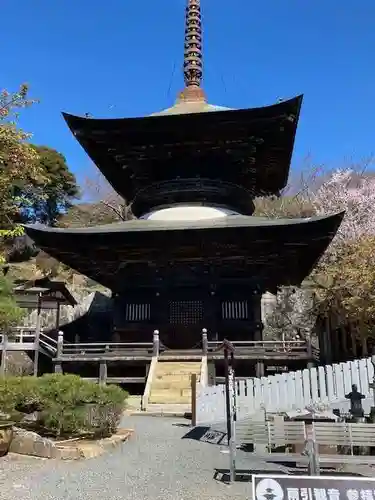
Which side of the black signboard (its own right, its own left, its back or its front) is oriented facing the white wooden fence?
back

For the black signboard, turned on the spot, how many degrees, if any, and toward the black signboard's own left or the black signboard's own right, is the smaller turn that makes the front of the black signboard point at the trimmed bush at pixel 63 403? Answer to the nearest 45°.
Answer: approximately 135° to the black signboard's own right

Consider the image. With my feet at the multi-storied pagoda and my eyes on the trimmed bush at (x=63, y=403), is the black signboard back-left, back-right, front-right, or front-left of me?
front-left

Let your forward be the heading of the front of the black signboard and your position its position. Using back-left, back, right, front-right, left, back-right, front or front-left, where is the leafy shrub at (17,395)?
back-right

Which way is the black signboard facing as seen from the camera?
toward the camera

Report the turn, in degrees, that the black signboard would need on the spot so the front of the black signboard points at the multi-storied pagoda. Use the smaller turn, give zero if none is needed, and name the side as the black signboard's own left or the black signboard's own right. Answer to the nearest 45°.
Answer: approximately 180°

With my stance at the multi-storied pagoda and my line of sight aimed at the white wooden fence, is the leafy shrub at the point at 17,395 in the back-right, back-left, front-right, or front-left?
front-right

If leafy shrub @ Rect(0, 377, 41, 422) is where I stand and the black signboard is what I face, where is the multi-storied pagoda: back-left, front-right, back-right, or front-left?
back-left
